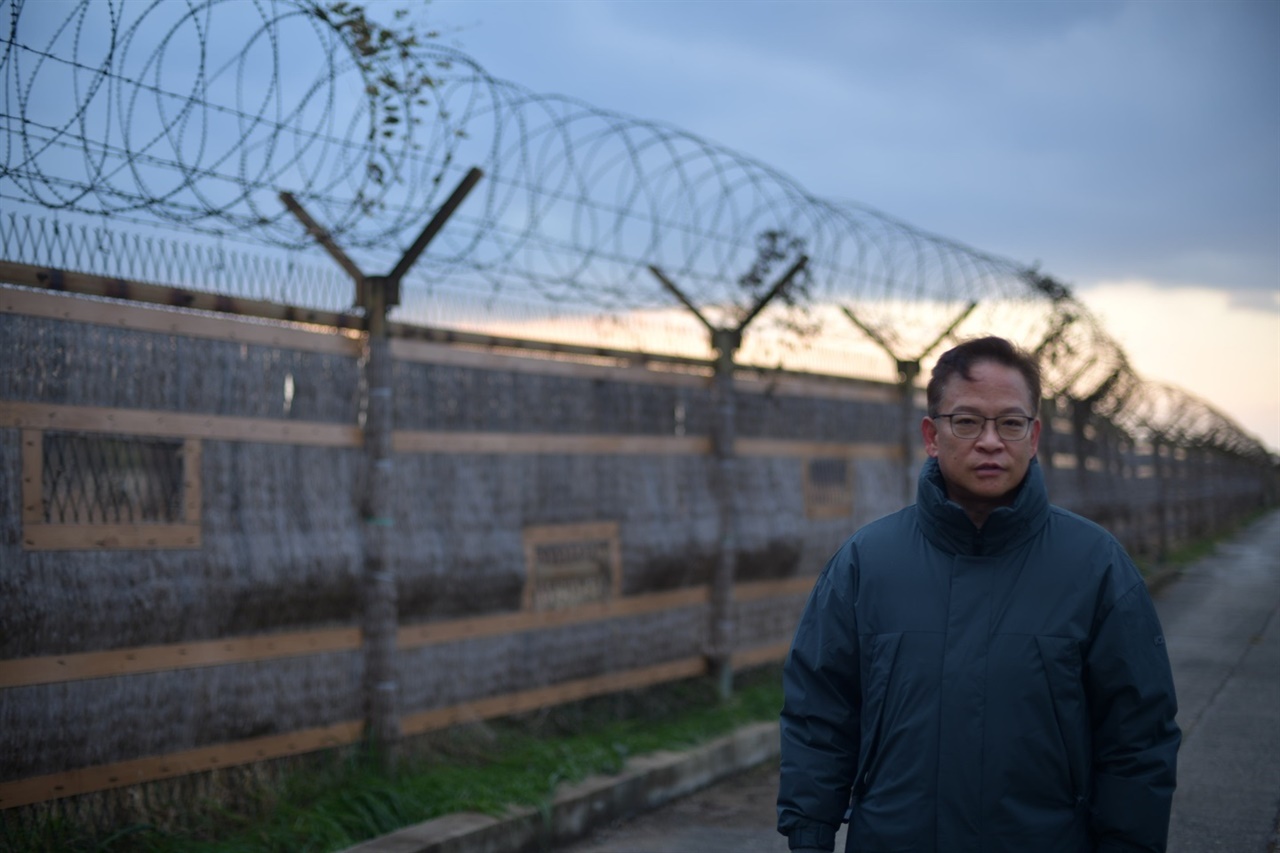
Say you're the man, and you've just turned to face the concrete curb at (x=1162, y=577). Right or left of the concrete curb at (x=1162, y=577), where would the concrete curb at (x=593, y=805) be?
left

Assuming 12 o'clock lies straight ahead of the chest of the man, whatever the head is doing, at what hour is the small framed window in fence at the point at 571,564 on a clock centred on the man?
The small framed window in fence is roughly at 5 o'clock from the man.

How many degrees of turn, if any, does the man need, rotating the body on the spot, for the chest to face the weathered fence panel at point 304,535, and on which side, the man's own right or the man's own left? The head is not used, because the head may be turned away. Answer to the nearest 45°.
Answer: approximately 135° to the man's own right

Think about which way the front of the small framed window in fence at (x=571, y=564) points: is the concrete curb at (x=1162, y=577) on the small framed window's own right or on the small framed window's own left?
on the small framed window's own left

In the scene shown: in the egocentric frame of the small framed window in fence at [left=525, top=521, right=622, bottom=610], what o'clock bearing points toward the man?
The man is roughly at 1 o'clock from the small framed window in fence.

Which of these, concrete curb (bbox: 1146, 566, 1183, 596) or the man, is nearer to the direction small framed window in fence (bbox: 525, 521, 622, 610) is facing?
the man

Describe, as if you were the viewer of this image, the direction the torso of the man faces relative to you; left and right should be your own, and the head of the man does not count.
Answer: facing the viewer

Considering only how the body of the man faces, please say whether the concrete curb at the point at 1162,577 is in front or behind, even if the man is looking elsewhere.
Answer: behind

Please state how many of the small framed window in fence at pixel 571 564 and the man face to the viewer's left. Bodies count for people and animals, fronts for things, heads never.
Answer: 0

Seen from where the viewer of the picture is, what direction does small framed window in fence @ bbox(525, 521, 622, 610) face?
facing the viewer and to the right of the viewer
